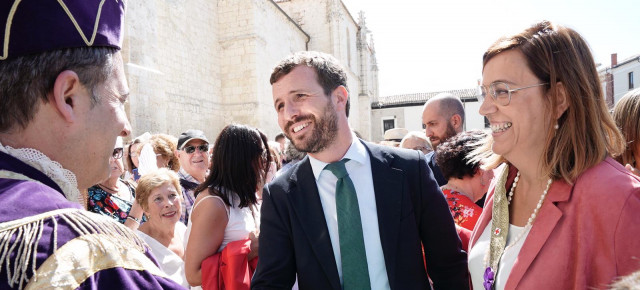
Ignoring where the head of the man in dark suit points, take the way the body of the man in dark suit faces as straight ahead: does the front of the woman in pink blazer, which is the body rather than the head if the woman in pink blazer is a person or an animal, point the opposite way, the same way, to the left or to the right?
to the right

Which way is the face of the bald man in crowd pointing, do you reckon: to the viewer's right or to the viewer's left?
to the viewer's left

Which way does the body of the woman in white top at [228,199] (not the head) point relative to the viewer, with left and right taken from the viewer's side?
facing to the right of the viewer

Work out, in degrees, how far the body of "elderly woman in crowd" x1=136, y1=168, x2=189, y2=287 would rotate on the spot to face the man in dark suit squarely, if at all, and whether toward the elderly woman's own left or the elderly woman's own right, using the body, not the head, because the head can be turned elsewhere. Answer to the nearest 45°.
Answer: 0° — they already face them

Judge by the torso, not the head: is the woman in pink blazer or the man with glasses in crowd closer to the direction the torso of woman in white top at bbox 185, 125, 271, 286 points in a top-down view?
the woman in pink blazer

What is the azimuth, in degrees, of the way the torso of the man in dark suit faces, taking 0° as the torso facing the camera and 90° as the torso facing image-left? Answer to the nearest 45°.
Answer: approximately 0°

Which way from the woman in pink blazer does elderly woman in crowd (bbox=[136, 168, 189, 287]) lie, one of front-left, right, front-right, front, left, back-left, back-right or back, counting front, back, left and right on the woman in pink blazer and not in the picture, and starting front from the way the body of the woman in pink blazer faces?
front-right

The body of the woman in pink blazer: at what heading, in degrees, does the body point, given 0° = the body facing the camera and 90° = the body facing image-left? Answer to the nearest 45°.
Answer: approximately 45°
